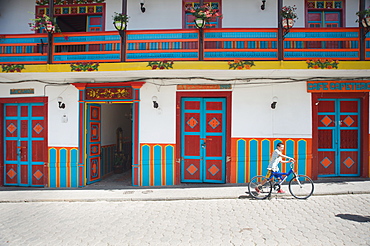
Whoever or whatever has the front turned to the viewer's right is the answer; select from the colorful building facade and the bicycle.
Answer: the bicycle

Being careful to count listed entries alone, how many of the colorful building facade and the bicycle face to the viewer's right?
1

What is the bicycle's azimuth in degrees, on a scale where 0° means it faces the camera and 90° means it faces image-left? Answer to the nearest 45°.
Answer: approximately 270°

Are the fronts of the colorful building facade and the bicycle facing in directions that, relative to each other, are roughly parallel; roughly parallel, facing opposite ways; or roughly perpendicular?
roughly perpendicular

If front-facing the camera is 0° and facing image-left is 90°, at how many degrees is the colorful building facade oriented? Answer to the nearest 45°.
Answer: approximately 0°
